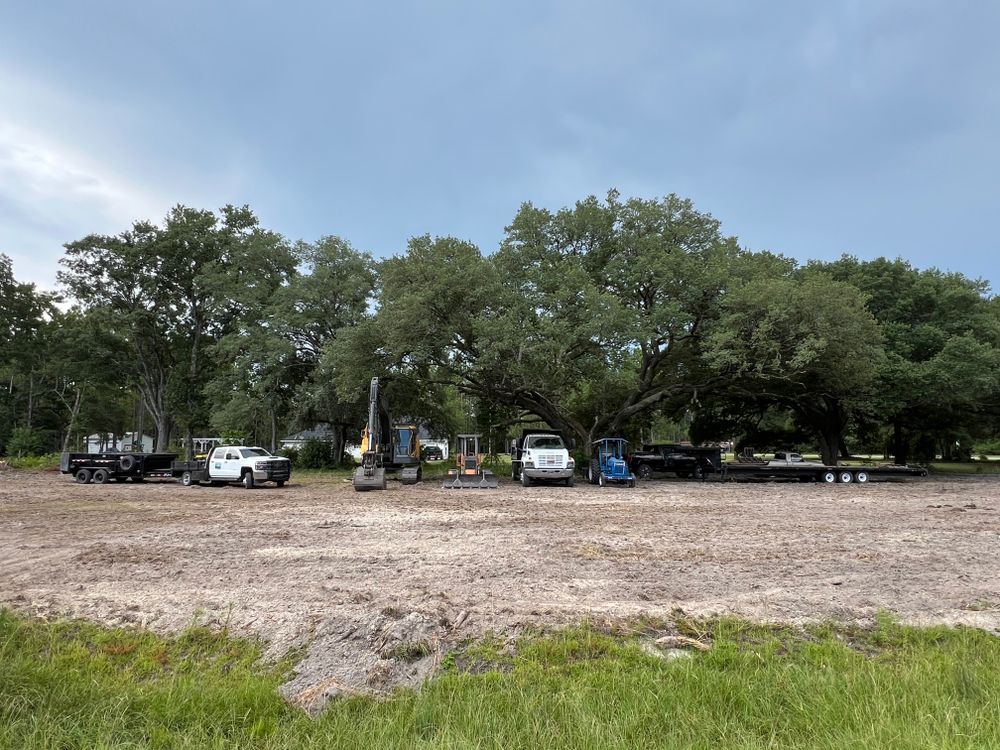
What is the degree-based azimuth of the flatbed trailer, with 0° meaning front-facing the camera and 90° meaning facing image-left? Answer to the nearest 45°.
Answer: approximately 90°

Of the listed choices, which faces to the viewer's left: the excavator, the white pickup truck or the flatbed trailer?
the flatbed trailer

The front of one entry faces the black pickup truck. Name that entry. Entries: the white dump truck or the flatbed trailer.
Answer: the flatbed trailer

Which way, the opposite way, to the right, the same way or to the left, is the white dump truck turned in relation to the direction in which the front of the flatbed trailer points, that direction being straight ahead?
to the left

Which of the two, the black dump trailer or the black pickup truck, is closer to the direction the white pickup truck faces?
the black pickup truck

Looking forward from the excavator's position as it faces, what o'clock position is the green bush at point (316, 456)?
The green bush is roughly at 5 o'clock from the excavator.

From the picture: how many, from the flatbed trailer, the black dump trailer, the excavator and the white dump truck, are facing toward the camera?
2

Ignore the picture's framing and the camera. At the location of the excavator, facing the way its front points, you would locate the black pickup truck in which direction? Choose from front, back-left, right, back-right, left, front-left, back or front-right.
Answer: left

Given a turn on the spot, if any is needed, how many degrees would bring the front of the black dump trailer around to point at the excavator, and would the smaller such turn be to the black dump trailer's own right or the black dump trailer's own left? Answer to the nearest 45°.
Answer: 0° — it already faces it

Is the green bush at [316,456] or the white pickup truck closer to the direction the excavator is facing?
the white pickup truck

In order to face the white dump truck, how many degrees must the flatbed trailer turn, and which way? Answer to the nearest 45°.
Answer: approximately 45° to its left

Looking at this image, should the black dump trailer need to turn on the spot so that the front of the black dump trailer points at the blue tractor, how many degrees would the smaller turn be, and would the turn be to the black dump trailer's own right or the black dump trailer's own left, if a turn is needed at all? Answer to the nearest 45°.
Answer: approximately 45° to the black dump trailer's own right

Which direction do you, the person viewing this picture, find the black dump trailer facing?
facing to the right of the viewer

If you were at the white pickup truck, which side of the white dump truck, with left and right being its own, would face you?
right

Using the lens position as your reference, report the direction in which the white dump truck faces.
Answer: facing the viewer

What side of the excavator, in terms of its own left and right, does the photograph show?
front
